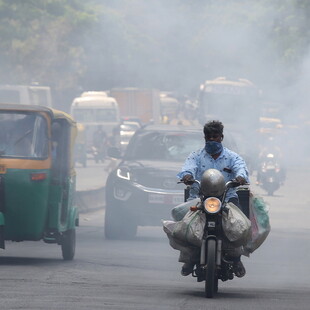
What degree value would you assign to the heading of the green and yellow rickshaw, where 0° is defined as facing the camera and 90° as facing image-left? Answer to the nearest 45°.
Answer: approximately 0°

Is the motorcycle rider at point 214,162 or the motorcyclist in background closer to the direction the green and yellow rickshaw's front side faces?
the motorcycle rider

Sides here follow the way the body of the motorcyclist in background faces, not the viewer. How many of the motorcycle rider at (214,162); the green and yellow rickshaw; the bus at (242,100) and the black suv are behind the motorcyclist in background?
1

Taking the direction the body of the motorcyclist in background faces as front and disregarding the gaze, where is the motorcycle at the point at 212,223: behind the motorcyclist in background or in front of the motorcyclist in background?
in front

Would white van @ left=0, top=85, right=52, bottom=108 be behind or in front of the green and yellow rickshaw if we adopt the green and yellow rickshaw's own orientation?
behind

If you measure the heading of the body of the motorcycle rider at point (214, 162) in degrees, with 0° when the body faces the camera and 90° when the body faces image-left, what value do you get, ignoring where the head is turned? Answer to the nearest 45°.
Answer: approximately 0°

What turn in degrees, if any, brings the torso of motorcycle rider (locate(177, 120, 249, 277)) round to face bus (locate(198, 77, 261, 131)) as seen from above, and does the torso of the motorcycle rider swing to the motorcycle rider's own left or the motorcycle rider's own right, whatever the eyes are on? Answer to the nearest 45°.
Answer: approximately 180°

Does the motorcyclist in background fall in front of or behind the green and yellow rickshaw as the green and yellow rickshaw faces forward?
behind

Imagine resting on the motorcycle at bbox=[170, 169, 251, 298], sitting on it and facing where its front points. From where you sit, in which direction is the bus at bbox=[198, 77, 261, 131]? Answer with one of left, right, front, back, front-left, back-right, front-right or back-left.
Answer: back
